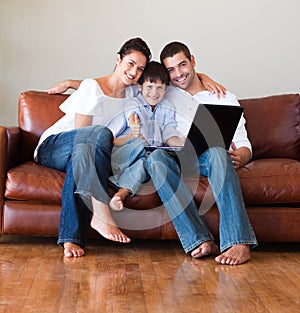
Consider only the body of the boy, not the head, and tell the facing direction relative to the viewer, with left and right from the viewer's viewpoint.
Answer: facing the viewer

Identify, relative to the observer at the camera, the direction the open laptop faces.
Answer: facing away from the viewer and to the left of the viewer

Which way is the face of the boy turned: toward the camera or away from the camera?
toward the camera

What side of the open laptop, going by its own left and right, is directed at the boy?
front

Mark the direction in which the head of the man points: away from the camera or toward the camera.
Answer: toward the camera

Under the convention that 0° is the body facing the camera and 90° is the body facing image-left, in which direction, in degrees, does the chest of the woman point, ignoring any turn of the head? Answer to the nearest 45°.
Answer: approximately 315°

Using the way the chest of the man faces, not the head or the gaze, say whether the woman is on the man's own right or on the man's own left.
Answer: on the man's own right
